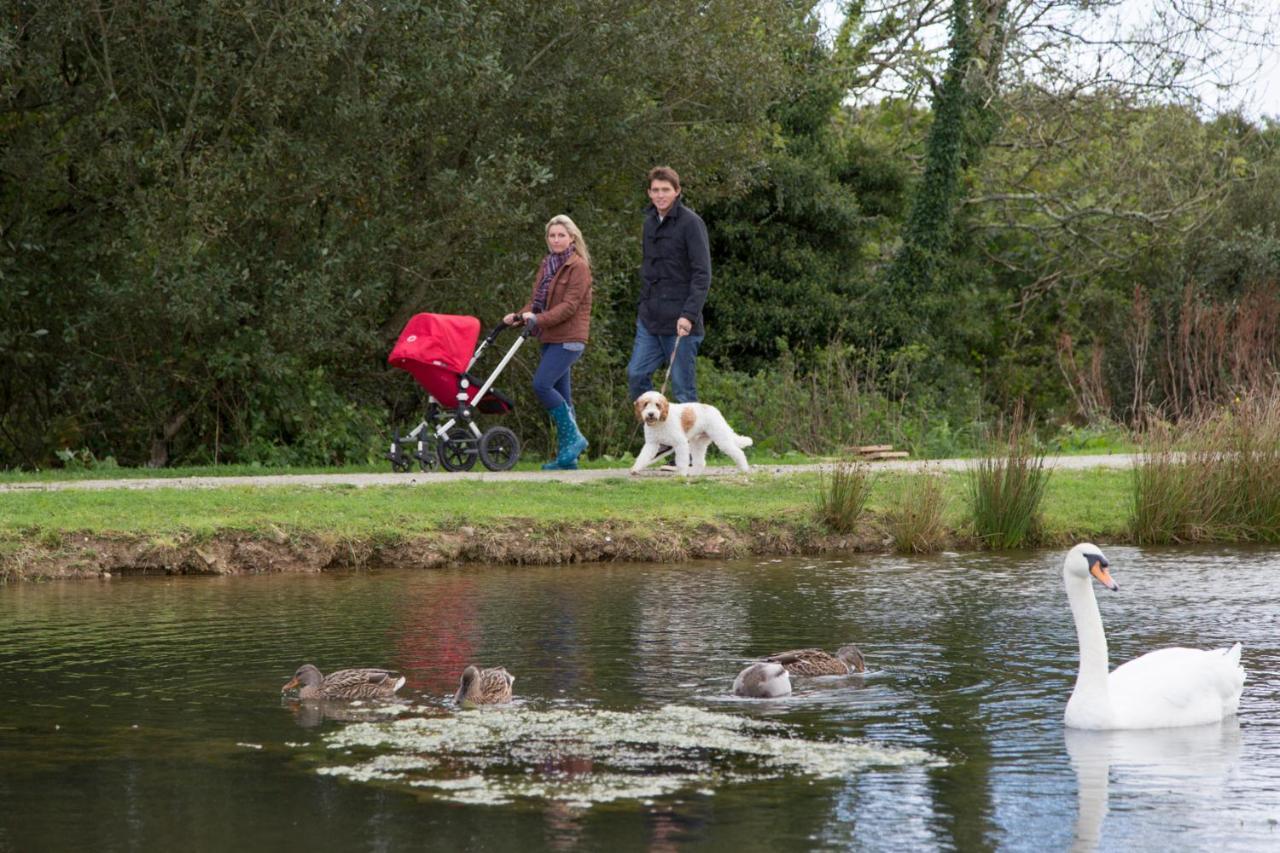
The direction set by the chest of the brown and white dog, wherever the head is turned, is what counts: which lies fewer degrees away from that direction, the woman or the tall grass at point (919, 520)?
the woman

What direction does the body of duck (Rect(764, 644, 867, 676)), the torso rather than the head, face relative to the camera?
to the viewer's right

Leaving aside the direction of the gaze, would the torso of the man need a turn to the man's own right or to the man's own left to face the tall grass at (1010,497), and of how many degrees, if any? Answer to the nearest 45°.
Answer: approximately 90° to the man's own left

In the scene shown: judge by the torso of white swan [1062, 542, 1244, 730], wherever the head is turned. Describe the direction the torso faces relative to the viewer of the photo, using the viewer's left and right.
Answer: facing to the left of the viewer

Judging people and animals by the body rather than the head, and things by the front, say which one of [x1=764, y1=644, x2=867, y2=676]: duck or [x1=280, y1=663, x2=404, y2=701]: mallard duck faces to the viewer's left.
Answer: the mallard duck

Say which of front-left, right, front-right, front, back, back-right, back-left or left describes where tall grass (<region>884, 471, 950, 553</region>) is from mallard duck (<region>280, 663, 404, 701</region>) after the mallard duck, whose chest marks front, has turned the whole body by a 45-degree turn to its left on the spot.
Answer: back

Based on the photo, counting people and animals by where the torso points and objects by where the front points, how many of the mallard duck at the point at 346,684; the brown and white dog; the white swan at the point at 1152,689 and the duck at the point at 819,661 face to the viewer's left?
3

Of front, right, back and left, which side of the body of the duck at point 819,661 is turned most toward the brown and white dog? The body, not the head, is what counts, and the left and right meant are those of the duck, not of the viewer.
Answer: left

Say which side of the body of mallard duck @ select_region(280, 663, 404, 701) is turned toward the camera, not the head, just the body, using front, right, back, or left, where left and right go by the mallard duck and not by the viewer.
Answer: left

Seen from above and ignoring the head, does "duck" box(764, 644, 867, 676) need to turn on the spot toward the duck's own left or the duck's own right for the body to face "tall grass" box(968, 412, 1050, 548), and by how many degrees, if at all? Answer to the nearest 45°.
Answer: approximately 90° to the duck's own left

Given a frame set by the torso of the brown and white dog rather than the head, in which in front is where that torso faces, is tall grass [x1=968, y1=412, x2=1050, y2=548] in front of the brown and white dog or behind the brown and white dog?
behind

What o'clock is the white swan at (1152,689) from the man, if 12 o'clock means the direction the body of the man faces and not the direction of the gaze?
The white swan is roughly at 10 o'clock from the man.

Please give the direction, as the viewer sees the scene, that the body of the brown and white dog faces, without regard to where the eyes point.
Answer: to the viewer's left
